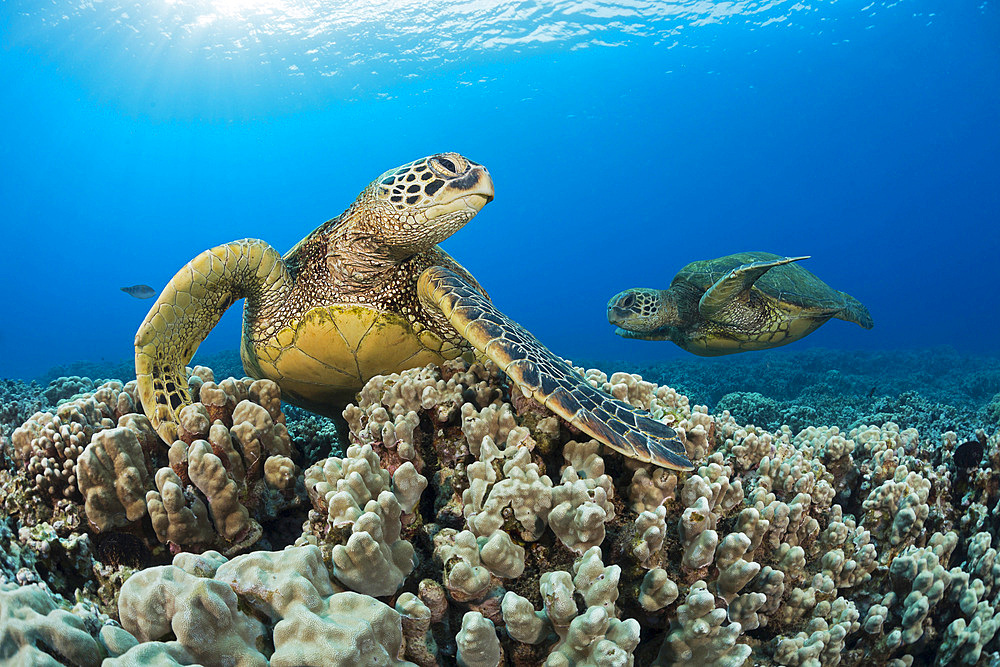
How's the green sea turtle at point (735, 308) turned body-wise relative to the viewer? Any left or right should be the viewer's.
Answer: facing to the left of the viewer

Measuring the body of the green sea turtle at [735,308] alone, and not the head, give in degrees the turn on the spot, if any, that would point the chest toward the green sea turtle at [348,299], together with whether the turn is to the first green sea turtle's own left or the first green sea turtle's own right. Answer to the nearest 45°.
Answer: approximately 90° to the first green sea turtle's own left

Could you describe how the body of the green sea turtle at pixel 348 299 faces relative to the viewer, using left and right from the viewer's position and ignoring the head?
facing the viewer and to the right of the viewer

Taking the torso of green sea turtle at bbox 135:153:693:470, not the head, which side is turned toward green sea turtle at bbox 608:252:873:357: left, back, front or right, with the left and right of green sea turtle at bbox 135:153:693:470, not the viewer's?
left

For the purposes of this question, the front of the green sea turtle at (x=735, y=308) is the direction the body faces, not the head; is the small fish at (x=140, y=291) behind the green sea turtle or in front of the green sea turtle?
in front

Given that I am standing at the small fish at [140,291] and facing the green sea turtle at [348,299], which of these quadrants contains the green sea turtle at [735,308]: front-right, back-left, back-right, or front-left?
front-left
